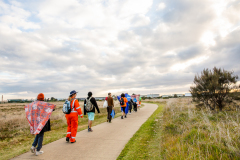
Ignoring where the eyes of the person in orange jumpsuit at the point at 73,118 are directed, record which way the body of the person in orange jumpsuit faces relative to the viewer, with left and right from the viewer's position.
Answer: facing away from the viewer and to the right of the viewer

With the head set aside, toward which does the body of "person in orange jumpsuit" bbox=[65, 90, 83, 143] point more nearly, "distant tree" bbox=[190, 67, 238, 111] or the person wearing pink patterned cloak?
the distant tree

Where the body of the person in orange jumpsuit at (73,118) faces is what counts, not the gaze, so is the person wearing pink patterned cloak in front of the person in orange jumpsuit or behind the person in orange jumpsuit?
behind

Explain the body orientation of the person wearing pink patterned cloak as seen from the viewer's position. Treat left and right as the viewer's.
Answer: facing away from the viewer and to the right of the viewer
